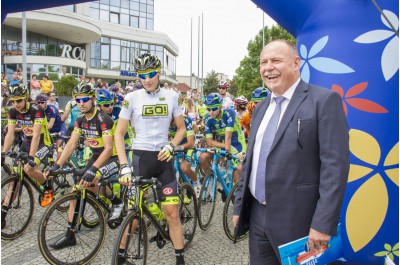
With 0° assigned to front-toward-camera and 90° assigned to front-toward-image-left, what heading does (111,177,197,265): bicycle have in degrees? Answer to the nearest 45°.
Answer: approximately 45°

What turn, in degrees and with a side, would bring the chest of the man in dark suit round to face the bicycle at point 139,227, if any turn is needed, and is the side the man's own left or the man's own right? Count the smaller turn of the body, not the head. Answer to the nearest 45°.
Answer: approximately 90° to the man's own right

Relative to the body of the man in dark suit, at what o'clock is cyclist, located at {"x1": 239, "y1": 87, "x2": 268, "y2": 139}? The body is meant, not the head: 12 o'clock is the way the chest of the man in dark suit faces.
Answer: The cyclist is roughly at 4 o'clock from the man in dark suit.

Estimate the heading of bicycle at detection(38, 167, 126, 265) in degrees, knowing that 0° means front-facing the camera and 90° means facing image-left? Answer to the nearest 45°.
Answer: approximately 45°

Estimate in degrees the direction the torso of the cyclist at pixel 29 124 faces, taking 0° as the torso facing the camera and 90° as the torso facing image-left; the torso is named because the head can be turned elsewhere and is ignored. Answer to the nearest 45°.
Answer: approximately 45°

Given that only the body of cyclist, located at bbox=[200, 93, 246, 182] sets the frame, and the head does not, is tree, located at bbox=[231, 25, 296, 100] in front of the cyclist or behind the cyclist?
behind

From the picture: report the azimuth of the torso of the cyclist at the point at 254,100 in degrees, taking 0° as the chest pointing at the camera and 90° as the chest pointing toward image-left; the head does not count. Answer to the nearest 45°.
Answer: approximately 45°

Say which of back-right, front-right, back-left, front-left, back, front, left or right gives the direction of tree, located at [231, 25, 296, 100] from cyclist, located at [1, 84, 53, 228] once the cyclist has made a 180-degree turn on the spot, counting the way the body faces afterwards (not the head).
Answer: front

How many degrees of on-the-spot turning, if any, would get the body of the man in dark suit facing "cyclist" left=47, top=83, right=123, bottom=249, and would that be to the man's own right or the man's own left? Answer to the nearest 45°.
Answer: approximately 90° to the man's own right

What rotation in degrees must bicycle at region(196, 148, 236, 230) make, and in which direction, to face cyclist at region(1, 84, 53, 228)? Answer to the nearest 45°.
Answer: approximately 45° to its right
